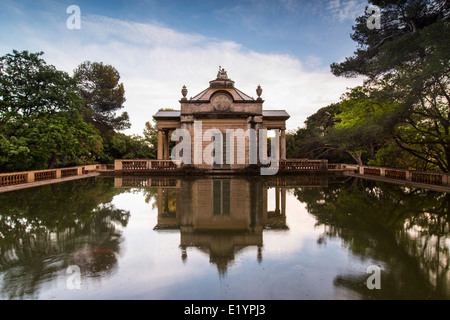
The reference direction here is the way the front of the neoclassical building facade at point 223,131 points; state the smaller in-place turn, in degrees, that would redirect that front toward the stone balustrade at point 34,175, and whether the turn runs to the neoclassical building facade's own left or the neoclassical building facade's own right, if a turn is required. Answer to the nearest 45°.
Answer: approximately 45° to the neoclassical building facade's own right

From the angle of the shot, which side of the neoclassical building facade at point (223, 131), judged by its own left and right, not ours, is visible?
front

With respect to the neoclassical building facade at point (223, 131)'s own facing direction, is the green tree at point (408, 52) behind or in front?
in front

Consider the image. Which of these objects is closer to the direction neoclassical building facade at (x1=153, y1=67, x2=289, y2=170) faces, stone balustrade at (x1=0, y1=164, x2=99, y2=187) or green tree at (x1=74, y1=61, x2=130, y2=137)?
the stone balustrade

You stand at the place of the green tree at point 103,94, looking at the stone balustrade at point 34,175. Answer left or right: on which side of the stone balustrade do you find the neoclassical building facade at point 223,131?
left

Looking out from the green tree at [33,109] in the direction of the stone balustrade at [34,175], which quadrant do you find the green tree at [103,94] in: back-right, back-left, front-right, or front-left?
back-left

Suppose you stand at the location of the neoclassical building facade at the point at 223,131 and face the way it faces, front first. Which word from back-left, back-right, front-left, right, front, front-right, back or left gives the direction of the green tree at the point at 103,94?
back-right
